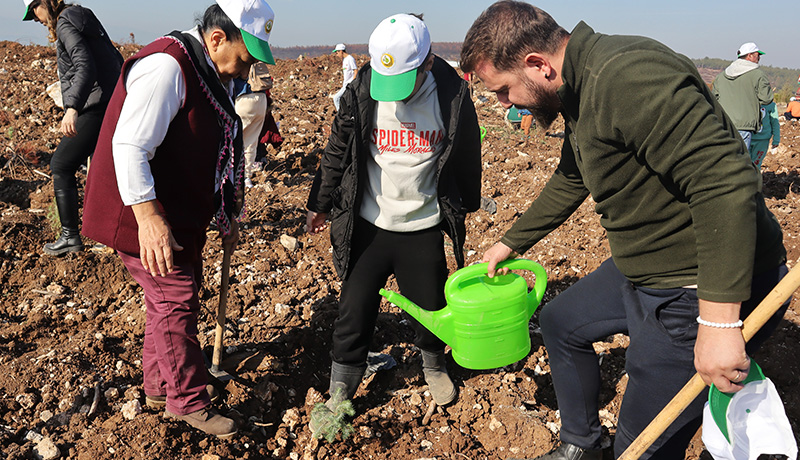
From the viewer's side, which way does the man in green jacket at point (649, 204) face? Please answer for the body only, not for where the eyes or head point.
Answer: to the viewer's left

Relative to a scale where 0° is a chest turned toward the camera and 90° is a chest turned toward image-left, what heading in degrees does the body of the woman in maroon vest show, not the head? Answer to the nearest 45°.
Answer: approximately 270°

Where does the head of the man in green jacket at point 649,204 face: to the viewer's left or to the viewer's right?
to the viewer's left

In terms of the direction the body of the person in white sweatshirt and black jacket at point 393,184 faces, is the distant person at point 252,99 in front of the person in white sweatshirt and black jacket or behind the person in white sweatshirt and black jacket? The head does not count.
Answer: behind

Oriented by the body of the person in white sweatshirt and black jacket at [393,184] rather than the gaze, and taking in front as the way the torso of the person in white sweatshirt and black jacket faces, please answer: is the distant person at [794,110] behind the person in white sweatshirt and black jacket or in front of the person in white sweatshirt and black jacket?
behind

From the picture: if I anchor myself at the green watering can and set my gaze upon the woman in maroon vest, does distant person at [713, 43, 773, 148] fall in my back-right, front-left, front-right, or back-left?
back-right

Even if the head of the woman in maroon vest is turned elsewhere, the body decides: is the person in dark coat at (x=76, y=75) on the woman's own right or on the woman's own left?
on the woman's own left

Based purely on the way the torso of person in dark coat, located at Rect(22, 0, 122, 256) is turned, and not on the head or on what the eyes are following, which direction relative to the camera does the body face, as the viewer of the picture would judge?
to the viewer's left
